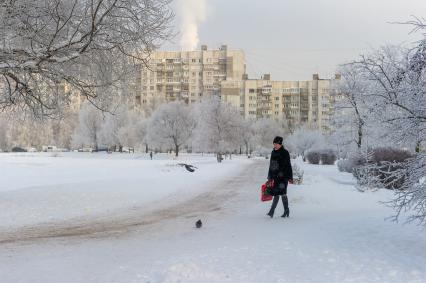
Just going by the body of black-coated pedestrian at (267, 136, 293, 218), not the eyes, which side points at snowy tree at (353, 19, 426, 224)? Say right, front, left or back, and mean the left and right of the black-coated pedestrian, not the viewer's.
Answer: back

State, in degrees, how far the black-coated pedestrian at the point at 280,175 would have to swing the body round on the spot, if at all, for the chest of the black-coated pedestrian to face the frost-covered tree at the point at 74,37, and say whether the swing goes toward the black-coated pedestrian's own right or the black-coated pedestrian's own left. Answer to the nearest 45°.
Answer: approximately 45° to the black-coated pedestrian's own right

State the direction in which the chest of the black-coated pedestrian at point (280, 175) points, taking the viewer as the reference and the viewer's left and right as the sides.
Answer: facing the viewer and to the left of the viewer

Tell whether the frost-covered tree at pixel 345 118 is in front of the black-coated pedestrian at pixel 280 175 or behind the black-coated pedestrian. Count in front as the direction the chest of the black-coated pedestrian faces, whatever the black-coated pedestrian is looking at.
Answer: behind

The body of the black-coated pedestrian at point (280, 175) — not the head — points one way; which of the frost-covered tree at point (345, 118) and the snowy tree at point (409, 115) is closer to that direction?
the snowy tree

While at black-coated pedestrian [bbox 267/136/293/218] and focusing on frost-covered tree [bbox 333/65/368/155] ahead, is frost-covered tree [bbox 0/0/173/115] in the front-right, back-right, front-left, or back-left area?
back-left

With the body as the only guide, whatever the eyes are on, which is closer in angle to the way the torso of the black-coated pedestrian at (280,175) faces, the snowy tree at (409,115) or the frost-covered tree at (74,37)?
the frost-covered tree

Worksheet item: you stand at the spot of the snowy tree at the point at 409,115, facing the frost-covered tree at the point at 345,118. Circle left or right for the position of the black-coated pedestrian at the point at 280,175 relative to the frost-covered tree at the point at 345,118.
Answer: left
